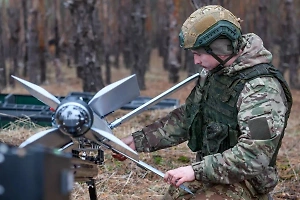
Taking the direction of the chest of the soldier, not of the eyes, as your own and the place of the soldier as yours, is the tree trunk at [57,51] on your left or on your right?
on your right

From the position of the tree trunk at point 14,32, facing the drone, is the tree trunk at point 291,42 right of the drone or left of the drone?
left

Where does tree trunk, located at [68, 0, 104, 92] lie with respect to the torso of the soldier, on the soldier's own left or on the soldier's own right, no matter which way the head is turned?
on the soldier's own right

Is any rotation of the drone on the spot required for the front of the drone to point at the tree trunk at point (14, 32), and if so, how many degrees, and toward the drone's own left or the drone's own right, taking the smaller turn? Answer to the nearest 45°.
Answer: approximately 135° to the drone's own right

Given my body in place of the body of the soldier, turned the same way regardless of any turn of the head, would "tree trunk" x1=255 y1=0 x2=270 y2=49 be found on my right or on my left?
on my right

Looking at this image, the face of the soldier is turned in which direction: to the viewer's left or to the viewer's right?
to the viewer's left

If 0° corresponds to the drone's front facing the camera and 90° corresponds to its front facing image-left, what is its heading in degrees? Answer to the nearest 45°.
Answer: approximately 45°

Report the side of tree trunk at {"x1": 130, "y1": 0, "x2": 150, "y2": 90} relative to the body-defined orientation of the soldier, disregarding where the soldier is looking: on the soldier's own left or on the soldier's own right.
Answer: on the soldier's own right

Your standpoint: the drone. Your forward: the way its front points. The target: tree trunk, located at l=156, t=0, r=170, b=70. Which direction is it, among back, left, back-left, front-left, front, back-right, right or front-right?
back-right

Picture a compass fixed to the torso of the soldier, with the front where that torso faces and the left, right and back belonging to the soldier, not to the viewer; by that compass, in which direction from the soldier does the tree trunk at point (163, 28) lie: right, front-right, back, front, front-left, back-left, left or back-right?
right

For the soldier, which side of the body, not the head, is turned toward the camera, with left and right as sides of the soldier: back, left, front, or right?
left
